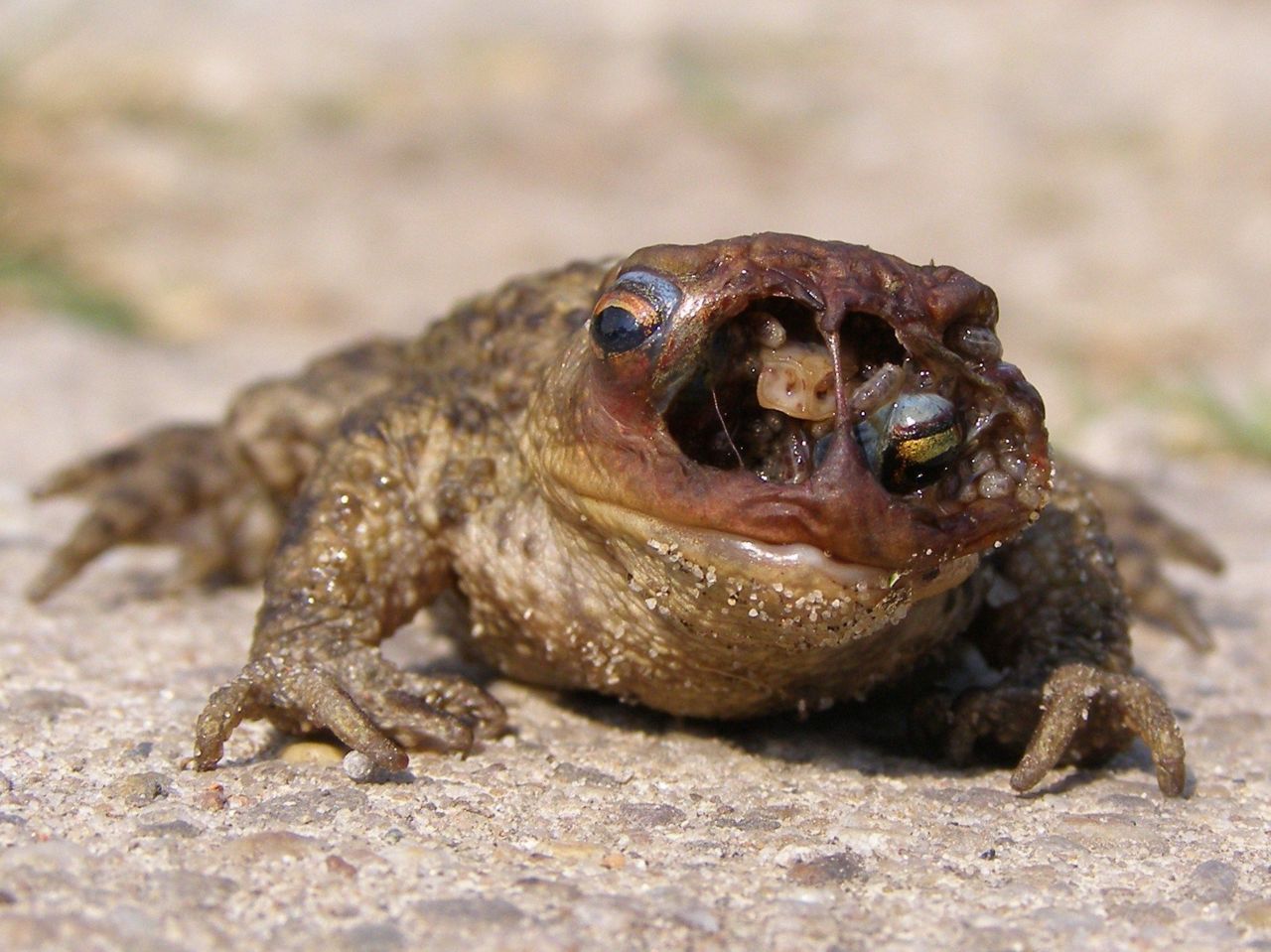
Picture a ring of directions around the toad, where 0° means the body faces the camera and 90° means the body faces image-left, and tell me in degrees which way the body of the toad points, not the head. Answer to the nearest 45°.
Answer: approximately 315°
